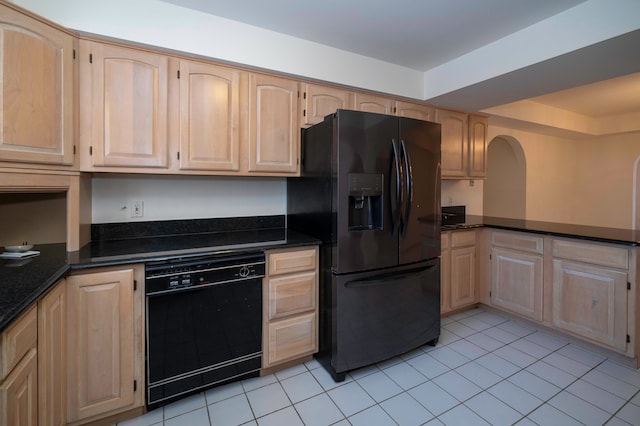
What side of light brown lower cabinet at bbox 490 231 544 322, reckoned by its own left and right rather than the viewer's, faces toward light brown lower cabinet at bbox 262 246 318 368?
front

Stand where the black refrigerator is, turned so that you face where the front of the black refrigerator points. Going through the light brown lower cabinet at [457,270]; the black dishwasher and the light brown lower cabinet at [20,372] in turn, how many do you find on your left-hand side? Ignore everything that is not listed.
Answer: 1

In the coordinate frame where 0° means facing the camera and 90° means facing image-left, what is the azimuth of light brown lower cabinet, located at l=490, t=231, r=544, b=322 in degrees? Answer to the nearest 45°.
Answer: approximately 45°

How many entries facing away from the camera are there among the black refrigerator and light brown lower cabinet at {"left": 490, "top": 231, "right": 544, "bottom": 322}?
0

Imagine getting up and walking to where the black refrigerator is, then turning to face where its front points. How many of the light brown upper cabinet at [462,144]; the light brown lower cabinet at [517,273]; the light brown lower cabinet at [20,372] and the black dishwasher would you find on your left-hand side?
2

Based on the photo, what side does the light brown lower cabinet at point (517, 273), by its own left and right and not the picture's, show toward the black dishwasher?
front

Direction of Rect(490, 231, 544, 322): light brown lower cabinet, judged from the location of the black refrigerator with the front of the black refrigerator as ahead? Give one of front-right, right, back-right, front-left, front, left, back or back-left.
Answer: left

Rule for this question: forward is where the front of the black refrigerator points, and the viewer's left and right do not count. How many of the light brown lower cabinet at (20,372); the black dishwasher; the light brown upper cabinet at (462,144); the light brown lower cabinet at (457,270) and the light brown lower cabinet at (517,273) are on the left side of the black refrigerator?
3

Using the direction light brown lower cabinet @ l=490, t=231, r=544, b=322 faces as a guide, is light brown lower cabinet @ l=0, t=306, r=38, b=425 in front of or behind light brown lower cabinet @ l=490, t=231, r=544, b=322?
in front

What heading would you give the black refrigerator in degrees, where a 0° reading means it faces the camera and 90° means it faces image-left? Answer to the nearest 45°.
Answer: approximately 315°

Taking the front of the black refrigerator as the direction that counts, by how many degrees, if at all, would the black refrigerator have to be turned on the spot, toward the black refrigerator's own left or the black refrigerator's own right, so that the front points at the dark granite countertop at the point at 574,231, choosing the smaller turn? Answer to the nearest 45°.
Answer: approximately 90° to the black refrigerator's own left

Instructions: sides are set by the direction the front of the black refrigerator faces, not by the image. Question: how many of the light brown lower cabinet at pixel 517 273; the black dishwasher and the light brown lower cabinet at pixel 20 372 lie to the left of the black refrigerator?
1
